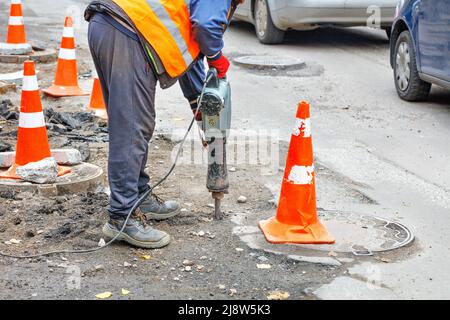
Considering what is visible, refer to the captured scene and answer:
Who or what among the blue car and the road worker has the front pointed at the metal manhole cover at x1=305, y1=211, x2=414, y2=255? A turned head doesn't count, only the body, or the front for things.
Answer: the road worker

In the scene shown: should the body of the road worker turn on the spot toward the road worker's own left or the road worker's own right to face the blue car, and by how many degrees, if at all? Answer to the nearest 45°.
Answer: approximately 45° to the road worker's own left

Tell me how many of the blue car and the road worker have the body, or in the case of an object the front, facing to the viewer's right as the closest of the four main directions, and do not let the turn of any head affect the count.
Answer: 1

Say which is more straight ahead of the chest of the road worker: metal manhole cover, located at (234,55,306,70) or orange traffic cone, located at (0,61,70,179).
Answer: the metal manhole cover

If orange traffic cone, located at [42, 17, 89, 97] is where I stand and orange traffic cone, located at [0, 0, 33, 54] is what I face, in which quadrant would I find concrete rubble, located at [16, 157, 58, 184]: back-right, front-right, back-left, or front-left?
back-left

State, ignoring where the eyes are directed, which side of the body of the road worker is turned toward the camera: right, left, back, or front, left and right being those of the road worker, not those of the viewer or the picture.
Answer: right

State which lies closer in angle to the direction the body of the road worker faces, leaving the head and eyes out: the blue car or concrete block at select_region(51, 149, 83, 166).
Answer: the blue car

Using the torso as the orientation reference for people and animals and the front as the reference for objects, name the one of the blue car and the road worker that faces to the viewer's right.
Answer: the road worker

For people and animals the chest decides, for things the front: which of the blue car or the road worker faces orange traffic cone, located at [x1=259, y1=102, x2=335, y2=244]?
the road worker
